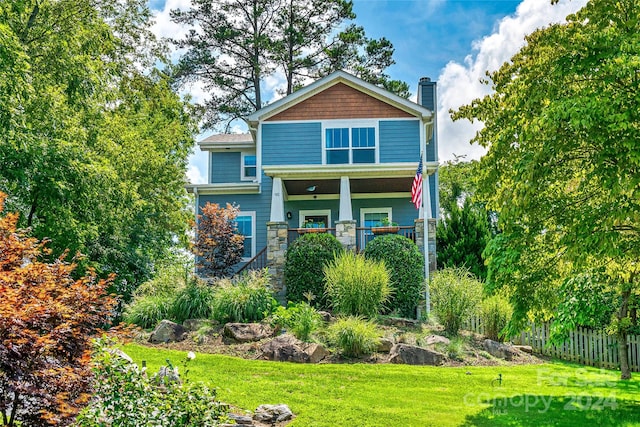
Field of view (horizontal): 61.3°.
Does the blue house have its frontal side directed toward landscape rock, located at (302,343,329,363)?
yes

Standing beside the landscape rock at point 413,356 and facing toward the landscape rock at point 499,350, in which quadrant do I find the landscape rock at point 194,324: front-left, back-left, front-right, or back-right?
back-left

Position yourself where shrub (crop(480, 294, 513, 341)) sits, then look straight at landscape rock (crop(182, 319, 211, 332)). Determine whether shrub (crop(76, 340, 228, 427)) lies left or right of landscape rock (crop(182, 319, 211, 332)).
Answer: left

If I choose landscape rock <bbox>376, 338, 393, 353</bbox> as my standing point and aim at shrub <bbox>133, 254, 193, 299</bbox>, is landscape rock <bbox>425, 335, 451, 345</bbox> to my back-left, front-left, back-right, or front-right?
back-right

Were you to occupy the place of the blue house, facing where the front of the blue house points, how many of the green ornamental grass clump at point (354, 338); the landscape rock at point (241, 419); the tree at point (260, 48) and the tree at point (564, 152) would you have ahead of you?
3

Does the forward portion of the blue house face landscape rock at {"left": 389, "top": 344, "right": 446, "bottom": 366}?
yes

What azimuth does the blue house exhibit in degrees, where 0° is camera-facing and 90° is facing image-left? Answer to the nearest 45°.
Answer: approximately 0°

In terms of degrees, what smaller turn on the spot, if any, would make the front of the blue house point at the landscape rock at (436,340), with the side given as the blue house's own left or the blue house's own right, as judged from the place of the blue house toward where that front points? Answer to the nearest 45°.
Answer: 0° — it already faces it

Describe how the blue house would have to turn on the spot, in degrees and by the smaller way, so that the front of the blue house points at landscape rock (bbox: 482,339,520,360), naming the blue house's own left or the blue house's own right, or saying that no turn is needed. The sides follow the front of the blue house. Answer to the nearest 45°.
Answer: approximately 45° to the blue house's own left

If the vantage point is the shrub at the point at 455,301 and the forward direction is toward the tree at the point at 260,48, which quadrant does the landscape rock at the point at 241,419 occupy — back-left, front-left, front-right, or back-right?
back-left
